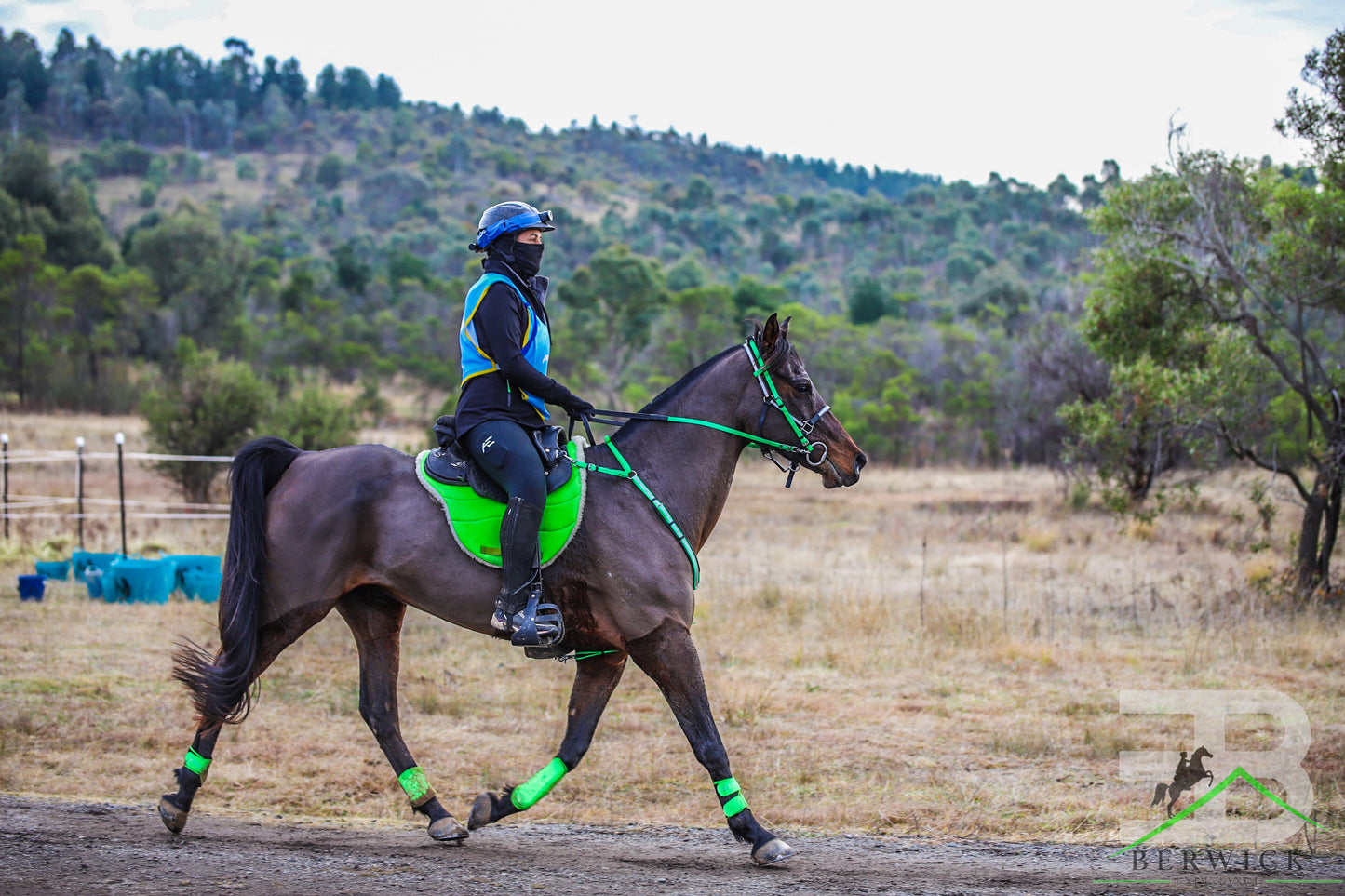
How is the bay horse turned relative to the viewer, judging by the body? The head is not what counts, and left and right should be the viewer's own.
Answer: facing to the right of the viewer

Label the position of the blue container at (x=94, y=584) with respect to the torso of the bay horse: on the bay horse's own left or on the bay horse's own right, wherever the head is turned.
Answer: on the bay horse's own left

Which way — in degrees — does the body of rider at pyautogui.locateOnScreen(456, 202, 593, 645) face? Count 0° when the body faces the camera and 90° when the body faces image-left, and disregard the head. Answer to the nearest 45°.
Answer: approximately 270°

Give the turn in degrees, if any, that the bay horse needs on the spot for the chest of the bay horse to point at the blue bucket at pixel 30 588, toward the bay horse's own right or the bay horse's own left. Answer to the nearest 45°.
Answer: approximately 135° to the bay horse's own left

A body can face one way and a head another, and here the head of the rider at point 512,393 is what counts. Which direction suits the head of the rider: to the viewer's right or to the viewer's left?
to the viewer's right
